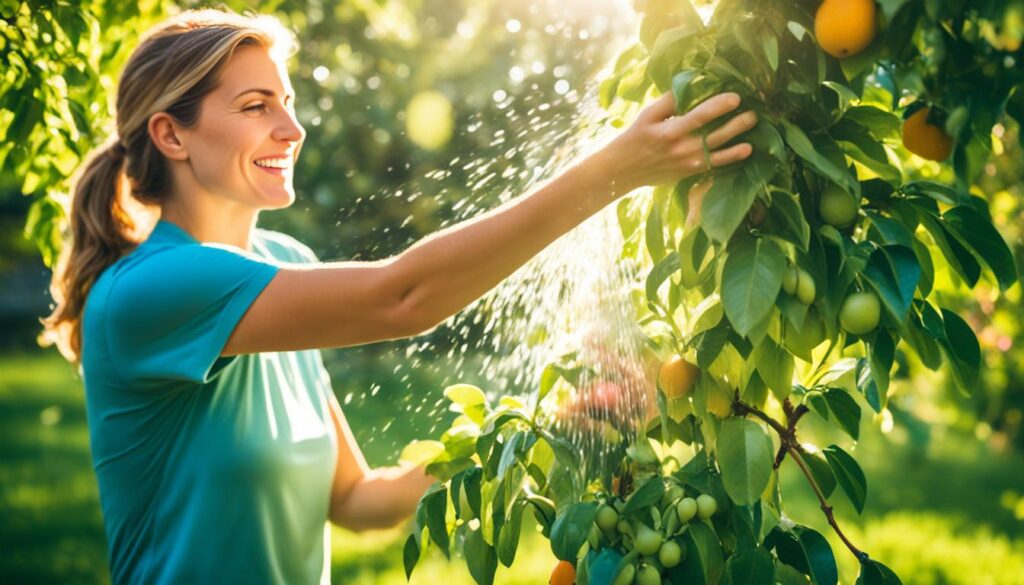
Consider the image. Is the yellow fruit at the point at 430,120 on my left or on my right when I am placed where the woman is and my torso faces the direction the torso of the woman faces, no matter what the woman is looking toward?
on my left

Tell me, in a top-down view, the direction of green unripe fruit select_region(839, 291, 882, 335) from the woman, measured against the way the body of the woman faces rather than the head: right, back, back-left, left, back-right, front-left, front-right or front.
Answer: front-right

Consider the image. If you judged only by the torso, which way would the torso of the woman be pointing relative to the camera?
to the viewer's right

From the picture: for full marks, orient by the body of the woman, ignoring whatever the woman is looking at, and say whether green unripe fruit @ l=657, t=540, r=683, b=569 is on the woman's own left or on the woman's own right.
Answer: on the woman's own right

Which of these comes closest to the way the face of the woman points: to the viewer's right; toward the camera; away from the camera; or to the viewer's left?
to the viewer's right
